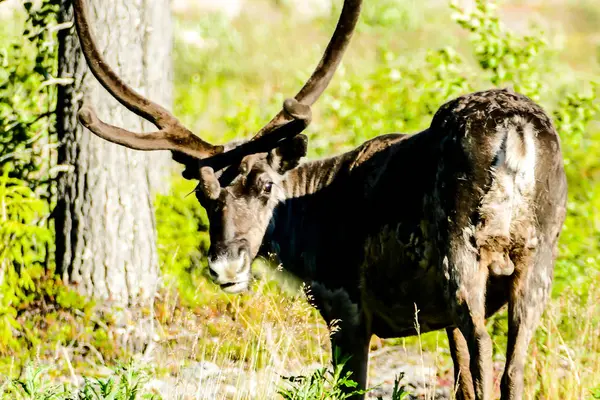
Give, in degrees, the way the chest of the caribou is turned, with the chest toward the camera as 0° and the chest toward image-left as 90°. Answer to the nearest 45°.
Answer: approximately 135°

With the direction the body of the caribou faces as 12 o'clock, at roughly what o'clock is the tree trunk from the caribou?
The tree trunk is roughly at 12 o'clock from the caribou.
